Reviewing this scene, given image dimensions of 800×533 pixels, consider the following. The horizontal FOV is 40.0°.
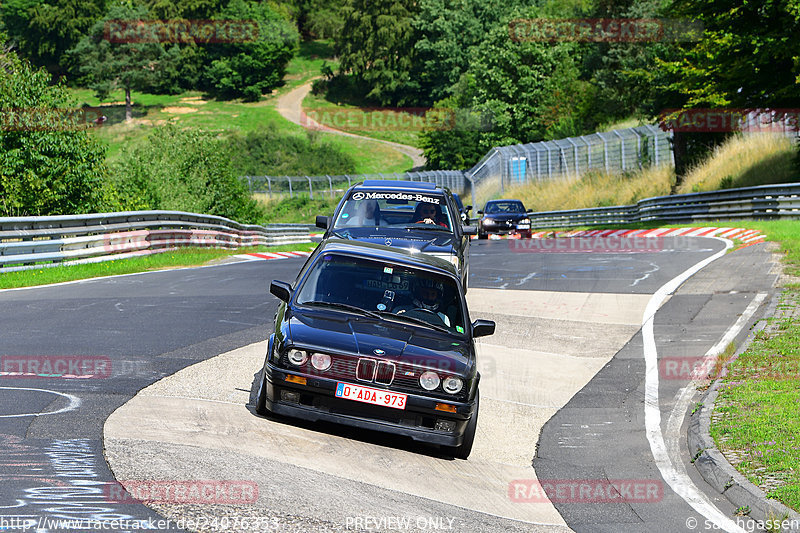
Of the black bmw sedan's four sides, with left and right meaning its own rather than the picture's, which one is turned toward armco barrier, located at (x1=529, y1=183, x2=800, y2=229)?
back

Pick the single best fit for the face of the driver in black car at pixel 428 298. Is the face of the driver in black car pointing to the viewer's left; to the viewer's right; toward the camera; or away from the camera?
toward the camera

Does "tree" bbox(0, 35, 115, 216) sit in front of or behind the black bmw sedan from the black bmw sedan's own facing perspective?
behind

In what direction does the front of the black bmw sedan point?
toward the camera

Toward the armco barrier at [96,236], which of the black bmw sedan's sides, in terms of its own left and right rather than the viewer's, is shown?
back

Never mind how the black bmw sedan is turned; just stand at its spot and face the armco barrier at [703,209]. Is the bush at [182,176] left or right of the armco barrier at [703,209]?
left

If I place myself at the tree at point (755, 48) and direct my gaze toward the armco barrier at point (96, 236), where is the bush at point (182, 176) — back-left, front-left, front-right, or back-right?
front-right

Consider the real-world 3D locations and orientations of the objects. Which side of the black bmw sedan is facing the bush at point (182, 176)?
back
